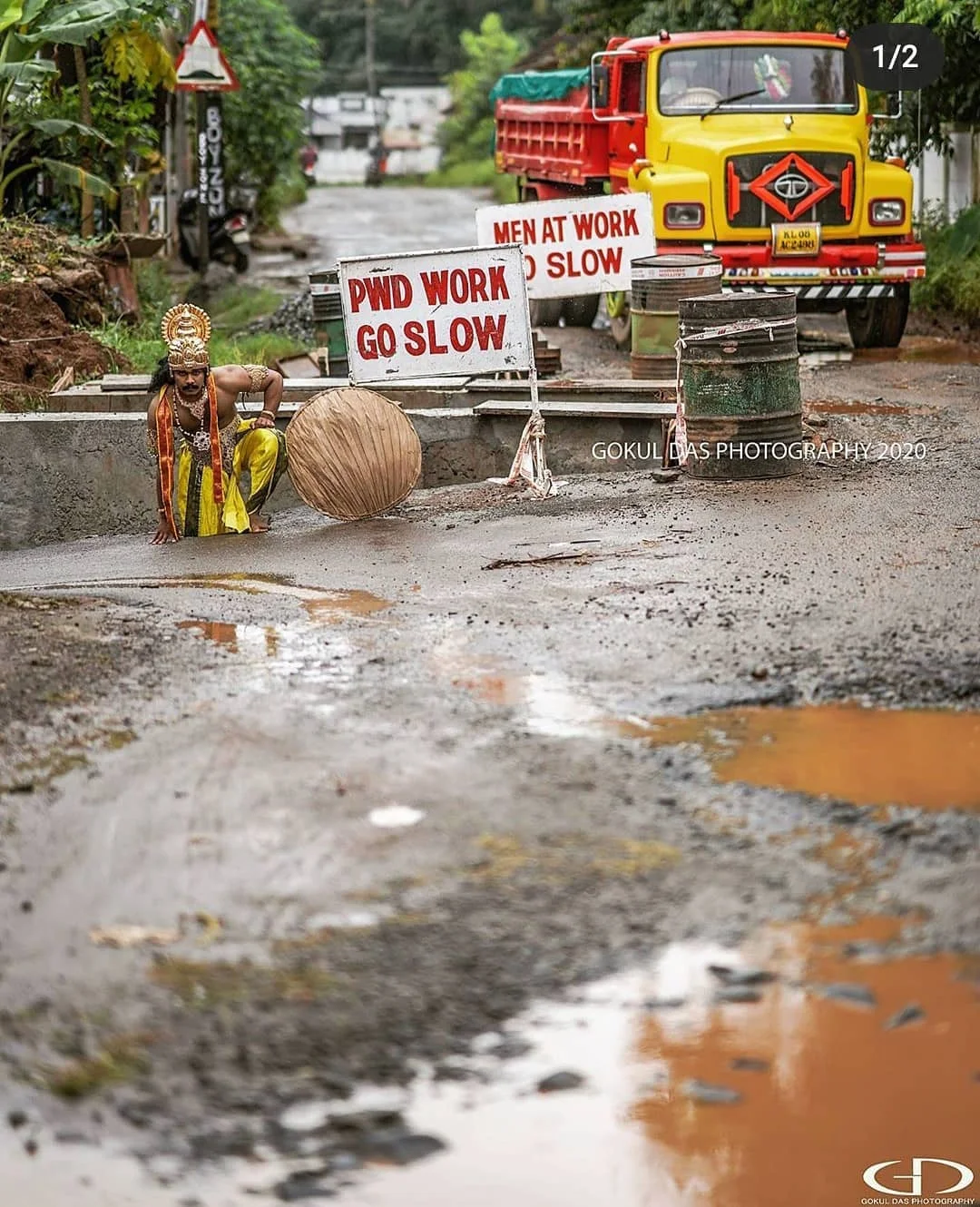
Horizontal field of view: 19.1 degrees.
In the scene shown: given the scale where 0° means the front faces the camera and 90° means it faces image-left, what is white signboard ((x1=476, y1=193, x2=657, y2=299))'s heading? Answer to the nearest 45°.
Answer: approximately 0°

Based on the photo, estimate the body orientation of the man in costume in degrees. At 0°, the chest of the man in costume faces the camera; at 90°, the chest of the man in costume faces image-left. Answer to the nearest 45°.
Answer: approximately 0°

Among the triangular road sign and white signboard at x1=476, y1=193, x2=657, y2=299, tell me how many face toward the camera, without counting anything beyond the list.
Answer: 2

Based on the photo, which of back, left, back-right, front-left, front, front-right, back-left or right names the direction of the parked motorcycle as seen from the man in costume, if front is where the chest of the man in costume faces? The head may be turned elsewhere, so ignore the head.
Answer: back

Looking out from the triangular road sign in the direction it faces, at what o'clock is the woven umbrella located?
The woven umbrella is roughly at 12 o'clock from the triangular road sign.
